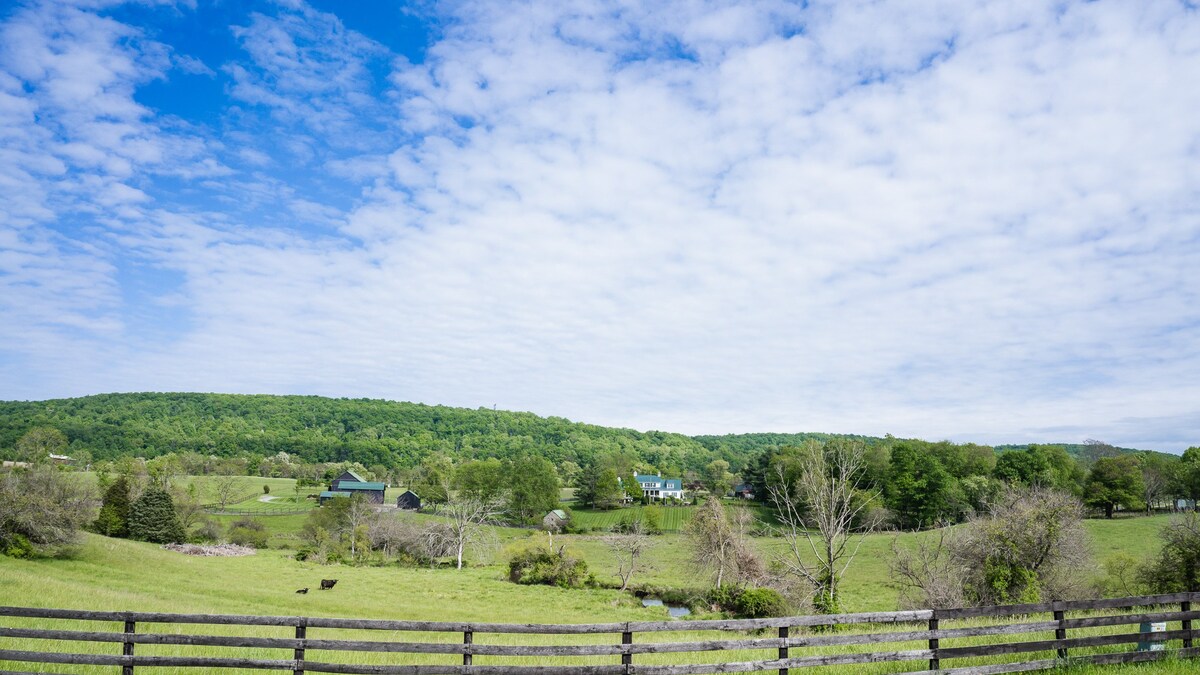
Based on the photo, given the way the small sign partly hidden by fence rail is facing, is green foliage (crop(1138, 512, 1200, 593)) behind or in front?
behind

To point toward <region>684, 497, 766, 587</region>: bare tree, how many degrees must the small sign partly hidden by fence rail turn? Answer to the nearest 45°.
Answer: approximately 135° to its right

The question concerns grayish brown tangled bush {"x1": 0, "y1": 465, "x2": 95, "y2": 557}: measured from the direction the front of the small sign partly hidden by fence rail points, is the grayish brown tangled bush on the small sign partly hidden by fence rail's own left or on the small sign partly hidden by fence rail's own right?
on the small sign partly hidden by fence rail's own right

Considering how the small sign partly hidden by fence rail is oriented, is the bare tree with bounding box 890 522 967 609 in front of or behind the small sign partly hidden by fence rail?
behind

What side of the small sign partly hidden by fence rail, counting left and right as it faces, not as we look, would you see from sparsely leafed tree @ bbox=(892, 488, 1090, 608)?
back

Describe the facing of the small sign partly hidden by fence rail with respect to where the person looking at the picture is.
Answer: facing the viewer

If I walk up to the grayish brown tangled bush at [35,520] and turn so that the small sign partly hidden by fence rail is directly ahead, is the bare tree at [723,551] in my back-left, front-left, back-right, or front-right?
front-left

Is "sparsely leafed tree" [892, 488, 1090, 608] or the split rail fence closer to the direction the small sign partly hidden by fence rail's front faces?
the split rail fence

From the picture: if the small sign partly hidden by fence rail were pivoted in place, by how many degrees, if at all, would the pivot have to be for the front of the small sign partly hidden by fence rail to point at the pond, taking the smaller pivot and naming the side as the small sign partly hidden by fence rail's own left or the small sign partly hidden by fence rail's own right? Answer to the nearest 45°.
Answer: approximately 135° to the small sign partly hidden by fence rail's own right

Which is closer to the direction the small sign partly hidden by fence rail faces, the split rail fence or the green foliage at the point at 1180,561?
the split rail fence

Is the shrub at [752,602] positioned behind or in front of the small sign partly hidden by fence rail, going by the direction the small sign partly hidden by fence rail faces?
behind
